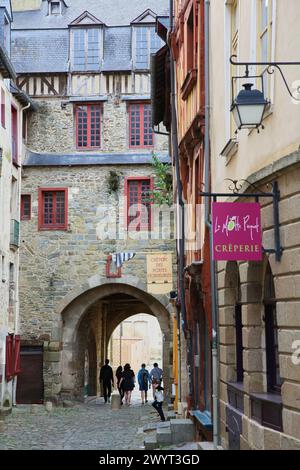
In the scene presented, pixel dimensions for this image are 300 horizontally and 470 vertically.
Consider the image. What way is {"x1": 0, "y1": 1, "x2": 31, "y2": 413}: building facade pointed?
to the viewer's right

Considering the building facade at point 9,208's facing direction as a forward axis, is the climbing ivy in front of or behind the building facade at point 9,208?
in front

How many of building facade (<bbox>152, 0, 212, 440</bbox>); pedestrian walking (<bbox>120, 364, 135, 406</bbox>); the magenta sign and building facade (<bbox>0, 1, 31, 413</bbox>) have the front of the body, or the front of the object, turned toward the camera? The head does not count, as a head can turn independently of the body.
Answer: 1

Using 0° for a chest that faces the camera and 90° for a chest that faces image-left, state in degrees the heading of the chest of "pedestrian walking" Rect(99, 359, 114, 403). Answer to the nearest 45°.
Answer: approximately 180°

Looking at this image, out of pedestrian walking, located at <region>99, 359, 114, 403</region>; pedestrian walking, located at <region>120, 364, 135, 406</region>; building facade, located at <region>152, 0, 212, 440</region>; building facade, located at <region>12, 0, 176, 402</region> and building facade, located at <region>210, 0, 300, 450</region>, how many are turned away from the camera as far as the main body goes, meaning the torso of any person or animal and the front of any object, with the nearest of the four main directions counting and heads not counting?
2

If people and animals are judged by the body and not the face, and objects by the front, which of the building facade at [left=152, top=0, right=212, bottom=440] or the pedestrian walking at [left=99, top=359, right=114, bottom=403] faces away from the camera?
the pedestrian walking

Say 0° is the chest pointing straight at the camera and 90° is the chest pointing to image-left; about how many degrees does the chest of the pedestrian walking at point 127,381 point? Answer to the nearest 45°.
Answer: approximately 180°

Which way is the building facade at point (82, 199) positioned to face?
toward the camera

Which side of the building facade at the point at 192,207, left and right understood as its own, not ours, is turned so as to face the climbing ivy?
right

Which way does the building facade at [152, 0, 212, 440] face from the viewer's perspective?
to the viewer's left

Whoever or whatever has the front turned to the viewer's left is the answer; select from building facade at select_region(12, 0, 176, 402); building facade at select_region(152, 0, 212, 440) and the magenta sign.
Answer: building facade at select_region(152, 0, 212, 440)

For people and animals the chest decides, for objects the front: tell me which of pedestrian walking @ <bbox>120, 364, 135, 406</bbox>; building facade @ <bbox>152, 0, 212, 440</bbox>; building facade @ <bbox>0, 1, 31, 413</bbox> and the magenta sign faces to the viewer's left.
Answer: building facade @ <bbox>152, 0, 212, 440</bbox>

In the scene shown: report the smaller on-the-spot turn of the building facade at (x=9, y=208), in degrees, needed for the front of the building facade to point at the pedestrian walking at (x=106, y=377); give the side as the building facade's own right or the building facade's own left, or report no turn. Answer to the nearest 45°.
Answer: approximately 45° to the building facade's own left

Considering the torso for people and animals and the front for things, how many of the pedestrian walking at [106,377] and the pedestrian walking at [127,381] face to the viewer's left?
0
